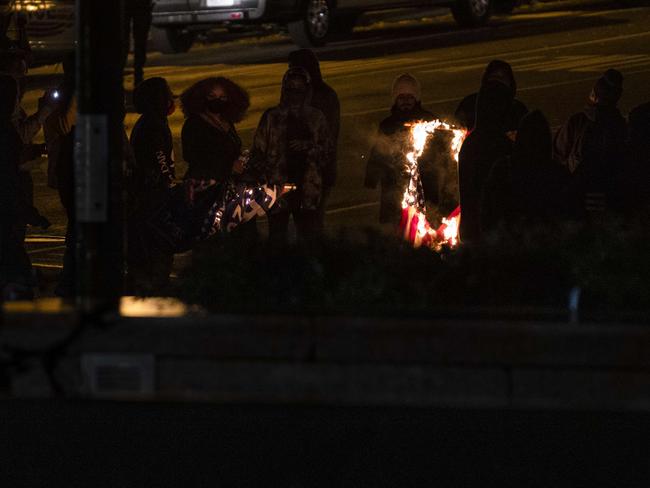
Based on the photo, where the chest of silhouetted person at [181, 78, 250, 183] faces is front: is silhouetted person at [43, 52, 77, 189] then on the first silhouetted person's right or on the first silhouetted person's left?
on the first silhouetted person's right

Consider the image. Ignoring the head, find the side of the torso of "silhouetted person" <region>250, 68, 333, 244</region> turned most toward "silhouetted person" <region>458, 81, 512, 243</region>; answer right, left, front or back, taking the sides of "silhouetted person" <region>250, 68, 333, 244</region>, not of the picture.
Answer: left

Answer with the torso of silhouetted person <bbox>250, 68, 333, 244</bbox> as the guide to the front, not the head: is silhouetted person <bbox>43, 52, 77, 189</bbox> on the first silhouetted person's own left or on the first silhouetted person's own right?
on the first silhouetted person's own right

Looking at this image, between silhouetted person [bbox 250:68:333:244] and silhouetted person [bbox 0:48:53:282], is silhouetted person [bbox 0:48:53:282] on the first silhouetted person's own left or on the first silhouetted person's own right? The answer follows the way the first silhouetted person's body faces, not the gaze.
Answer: on the first silhouetted person's own right

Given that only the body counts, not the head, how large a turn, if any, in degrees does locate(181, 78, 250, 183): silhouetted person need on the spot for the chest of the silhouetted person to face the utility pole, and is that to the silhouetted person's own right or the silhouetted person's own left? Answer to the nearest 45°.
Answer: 0° — they already face it

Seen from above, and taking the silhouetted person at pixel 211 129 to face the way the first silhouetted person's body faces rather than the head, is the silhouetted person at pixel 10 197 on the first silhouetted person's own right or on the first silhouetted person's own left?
on the first silhouetted person's own right

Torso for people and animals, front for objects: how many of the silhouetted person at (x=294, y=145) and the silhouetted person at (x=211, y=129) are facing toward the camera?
2

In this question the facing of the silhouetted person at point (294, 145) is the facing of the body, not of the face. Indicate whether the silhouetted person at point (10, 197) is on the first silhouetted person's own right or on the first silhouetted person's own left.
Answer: on the first silhouetted person's own right

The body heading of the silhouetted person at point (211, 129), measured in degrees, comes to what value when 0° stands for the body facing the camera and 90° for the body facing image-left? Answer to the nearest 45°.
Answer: approximately 0°

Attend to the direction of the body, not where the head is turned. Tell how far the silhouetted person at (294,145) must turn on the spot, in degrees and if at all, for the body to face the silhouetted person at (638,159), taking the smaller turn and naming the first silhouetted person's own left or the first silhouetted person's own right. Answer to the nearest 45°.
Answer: approximately 90° to the first silhouetted person's own left
